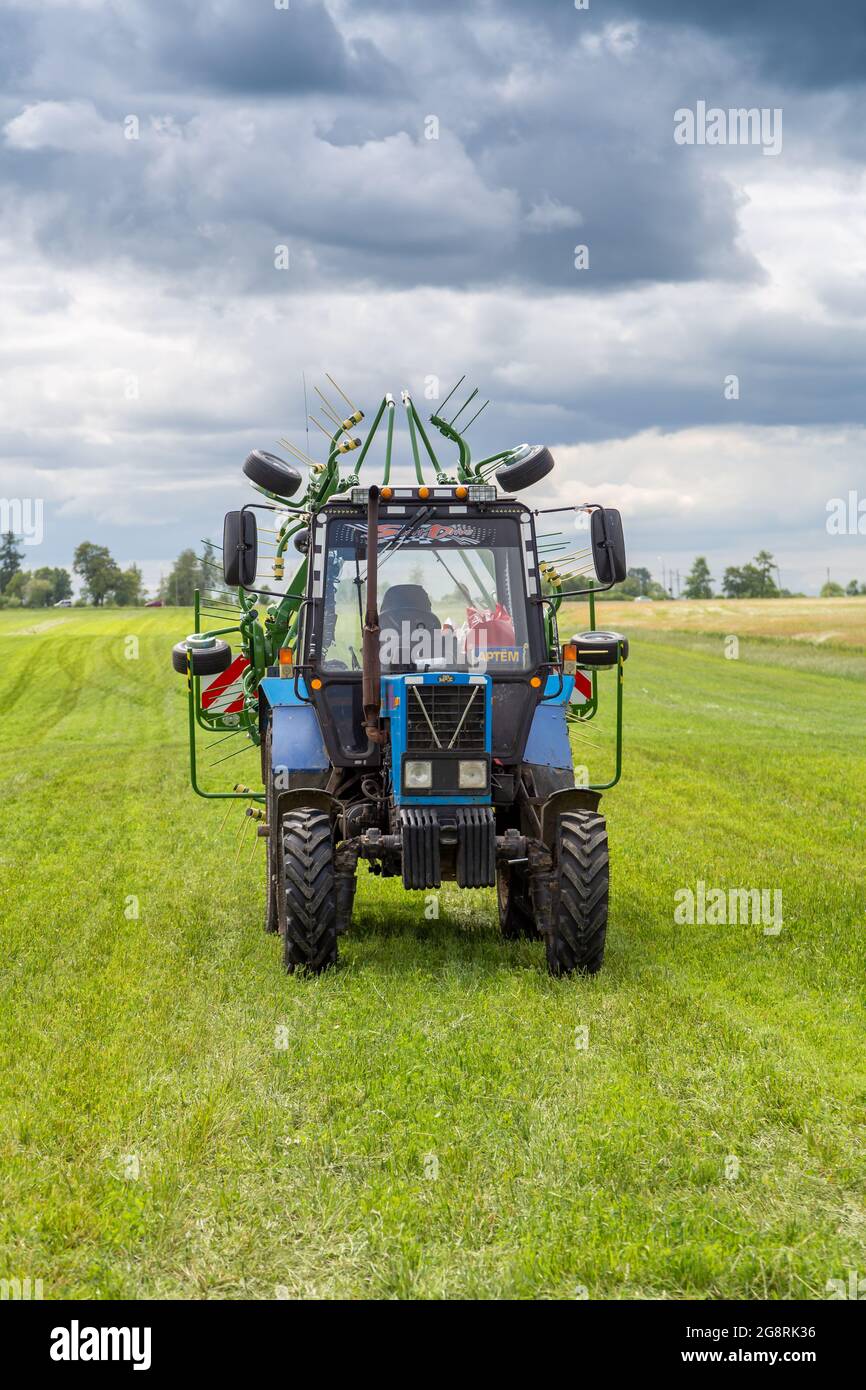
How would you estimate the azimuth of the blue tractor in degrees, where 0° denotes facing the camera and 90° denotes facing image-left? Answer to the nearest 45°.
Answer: approximately 0°
